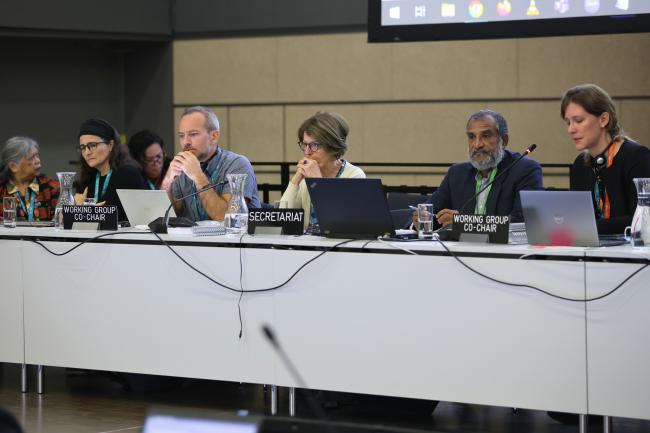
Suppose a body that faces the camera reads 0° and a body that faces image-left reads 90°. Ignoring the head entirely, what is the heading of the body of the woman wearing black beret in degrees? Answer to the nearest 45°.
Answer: approximately 45°

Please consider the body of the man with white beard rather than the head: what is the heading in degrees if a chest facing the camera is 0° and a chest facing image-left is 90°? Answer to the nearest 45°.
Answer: approximately 45°

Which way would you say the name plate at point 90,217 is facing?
toward the camera

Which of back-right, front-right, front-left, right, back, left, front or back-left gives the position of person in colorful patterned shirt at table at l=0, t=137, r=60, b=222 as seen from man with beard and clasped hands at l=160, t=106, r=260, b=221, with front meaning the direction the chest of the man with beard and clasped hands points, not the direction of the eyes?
right

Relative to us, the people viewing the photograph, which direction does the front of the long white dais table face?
facing the viewer

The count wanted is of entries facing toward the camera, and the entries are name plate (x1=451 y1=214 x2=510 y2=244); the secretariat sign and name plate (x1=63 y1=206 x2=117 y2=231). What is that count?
3

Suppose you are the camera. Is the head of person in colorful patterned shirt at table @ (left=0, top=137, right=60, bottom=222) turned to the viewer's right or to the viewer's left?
to the viewer's right

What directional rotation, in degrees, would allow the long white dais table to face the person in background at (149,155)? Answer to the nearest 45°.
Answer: approximately 135° to its right

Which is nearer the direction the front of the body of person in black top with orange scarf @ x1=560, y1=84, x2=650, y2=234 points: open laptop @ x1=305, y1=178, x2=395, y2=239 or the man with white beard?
the open laptop

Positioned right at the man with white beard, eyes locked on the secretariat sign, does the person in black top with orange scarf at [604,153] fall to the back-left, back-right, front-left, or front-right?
back-left
